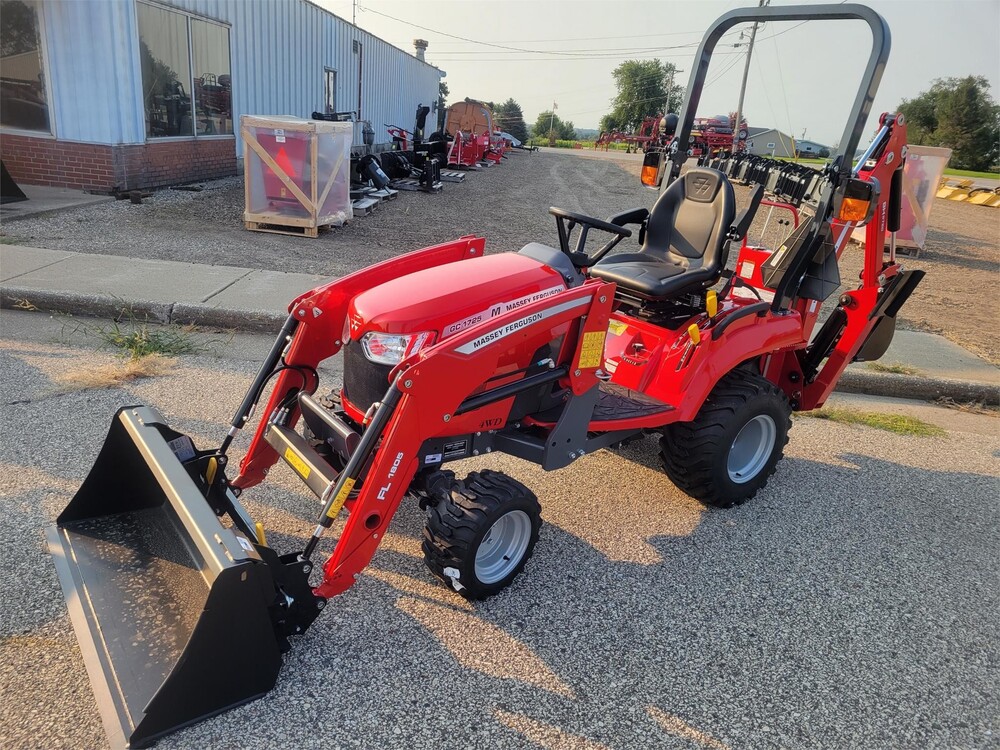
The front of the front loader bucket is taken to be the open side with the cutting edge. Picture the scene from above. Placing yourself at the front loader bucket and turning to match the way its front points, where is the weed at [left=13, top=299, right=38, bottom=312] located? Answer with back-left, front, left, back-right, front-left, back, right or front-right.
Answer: back-right

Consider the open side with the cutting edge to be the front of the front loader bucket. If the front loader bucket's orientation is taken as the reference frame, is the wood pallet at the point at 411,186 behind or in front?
behind

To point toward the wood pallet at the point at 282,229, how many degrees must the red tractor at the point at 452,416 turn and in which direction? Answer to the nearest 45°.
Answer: approximately 135° to its right

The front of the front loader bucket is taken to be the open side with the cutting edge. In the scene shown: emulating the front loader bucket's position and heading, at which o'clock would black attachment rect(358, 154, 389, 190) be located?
The black attachment is roughly at 5 o'clock from the front loader bucket.

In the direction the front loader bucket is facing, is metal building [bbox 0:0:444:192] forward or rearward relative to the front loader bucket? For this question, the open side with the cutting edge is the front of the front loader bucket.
rearward

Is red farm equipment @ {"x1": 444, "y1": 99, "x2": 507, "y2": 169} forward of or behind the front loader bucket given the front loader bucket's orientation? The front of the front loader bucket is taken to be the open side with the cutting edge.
behind

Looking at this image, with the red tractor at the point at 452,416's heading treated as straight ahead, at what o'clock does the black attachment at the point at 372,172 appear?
The black attachment is roughly at 4 o'clock from the red tractor.

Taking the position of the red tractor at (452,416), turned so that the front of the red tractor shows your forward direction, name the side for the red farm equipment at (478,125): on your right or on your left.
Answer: on your right

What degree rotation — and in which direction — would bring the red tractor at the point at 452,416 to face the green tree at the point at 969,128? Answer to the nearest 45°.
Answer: approximately 180°

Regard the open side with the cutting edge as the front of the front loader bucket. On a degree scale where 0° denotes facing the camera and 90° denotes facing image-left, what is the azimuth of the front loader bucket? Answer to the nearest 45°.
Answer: approximately 45°

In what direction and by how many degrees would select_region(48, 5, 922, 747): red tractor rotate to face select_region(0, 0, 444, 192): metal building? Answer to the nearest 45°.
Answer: approximately 90° to its right

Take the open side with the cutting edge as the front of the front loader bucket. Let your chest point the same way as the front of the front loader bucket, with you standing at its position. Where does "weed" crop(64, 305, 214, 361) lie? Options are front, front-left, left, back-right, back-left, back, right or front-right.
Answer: back-right

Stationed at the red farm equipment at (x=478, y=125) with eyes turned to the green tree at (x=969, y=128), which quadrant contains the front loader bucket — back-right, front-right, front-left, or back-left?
back-right
